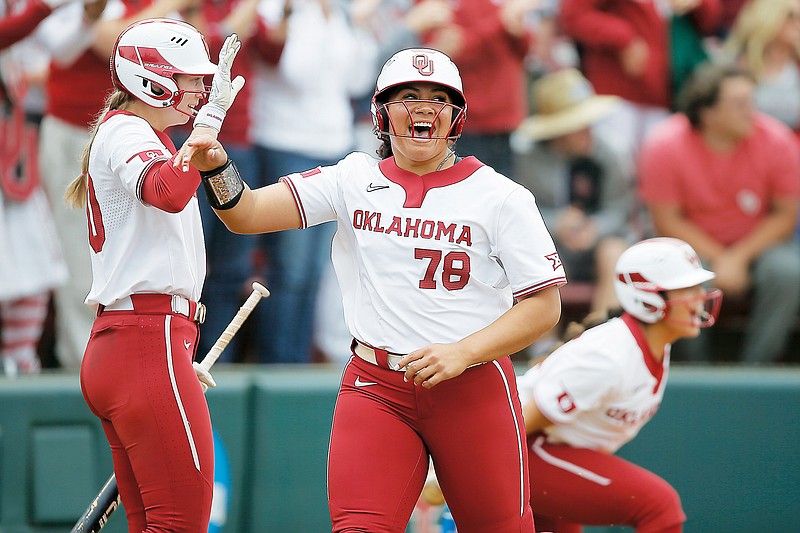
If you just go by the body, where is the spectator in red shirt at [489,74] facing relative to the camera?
toward the camera

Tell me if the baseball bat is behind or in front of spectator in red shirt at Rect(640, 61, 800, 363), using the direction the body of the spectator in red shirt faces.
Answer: in front

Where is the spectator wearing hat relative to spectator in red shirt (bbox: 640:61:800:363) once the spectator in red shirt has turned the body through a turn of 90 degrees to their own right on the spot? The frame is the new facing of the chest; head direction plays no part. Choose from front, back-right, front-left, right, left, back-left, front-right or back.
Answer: front

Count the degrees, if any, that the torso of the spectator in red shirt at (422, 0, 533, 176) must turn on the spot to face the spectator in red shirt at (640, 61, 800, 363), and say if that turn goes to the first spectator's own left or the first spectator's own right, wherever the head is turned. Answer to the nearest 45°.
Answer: approximately 90° to the first spectator's own left

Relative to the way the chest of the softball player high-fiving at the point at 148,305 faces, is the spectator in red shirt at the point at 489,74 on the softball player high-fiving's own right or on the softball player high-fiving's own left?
on the softball player high-fiving's own left

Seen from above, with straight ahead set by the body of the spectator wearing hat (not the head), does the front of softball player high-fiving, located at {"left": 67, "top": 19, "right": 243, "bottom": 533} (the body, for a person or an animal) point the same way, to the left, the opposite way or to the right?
to the left

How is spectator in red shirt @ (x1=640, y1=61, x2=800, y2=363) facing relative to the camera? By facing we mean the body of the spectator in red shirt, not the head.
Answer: toward the camera

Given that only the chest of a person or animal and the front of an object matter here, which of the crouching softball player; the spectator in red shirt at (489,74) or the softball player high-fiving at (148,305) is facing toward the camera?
the spectator in red shirt

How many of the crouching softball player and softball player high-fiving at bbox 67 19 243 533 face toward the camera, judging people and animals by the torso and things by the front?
0

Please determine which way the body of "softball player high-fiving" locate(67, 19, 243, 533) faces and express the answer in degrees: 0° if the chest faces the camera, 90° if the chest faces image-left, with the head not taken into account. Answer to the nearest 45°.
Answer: approximately 270°
